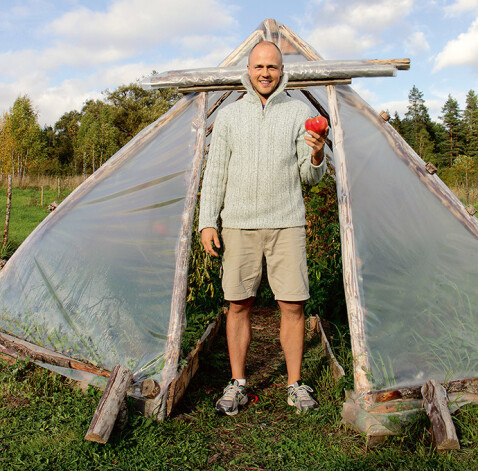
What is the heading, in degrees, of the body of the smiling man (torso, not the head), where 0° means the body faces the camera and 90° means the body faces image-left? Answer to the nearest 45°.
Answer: approximately 0°

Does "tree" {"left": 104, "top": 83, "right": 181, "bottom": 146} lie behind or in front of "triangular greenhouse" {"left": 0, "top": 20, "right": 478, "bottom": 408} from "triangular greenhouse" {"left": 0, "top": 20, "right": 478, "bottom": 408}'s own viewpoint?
behind

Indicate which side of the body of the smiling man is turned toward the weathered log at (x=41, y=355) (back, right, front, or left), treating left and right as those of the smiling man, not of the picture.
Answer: right

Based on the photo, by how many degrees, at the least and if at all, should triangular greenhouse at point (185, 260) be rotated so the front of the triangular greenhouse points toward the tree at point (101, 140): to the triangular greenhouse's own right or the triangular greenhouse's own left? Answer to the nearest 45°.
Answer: approximately 180°

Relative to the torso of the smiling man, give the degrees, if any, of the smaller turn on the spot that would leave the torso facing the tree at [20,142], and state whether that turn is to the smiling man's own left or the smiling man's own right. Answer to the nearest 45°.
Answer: approximately 135° to the smiling man's own right
